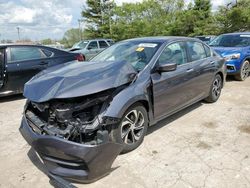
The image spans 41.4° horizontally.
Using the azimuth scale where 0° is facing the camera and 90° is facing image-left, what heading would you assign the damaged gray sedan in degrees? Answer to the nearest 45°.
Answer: approximately 45°

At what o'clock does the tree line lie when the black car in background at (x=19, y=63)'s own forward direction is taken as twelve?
The tree line is roughly at 4 o'clock from the black car in background.

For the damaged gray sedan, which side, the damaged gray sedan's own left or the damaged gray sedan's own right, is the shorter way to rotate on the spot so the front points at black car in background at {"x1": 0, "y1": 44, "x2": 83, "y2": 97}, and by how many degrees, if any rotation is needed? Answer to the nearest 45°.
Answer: approximately 90° to the damaged gray sedan's own right

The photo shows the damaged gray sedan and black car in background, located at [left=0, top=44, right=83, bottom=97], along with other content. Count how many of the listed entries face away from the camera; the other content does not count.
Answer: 0

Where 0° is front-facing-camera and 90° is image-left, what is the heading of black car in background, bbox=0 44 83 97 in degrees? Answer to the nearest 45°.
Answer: approximately 90°

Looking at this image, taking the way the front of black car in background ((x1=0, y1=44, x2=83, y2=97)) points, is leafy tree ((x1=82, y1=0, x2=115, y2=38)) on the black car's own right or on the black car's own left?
on the black car's own right

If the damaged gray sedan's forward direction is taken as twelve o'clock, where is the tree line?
The tree line is roughly at 5 o'clock from the damaged gray sedan.

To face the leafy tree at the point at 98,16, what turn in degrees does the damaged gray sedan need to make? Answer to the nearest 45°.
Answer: approximately 135° to its right
